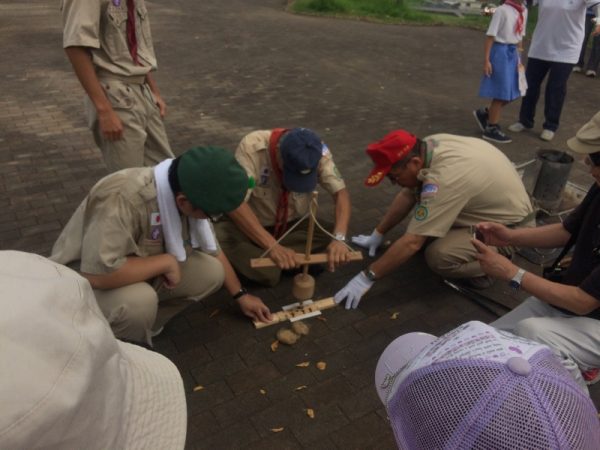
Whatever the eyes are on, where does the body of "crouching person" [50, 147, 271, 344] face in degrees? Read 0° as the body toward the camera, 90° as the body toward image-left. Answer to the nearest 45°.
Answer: approximately 315°

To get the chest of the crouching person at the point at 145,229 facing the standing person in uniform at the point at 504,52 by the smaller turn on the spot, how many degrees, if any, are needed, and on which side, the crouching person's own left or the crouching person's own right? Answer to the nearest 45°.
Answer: approximately 90° to the crouching person's own left

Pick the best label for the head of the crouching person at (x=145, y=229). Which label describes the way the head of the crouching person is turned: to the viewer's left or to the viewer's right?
to the viewer's right

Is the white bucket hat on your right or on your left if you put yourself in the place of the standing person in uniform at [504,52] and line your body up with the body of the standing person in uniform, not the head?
on your right

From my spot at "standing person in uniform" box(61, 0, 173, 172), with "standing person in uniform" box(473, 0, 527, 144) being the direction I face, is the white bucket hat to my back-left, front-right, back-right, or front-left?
back-right

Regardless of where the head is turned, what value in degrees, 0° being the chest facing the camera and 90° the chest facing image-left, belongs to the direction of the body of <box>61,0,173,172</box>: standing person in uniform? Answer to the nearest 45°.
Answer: approximately 315°

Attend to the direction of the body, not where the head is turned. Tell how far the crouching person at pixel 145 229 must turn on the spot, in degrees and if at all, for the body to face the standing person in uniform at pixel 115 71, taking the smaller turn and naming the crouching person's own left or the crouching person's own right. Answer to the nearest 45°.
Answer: approximately 135° to the crouching person's own left
